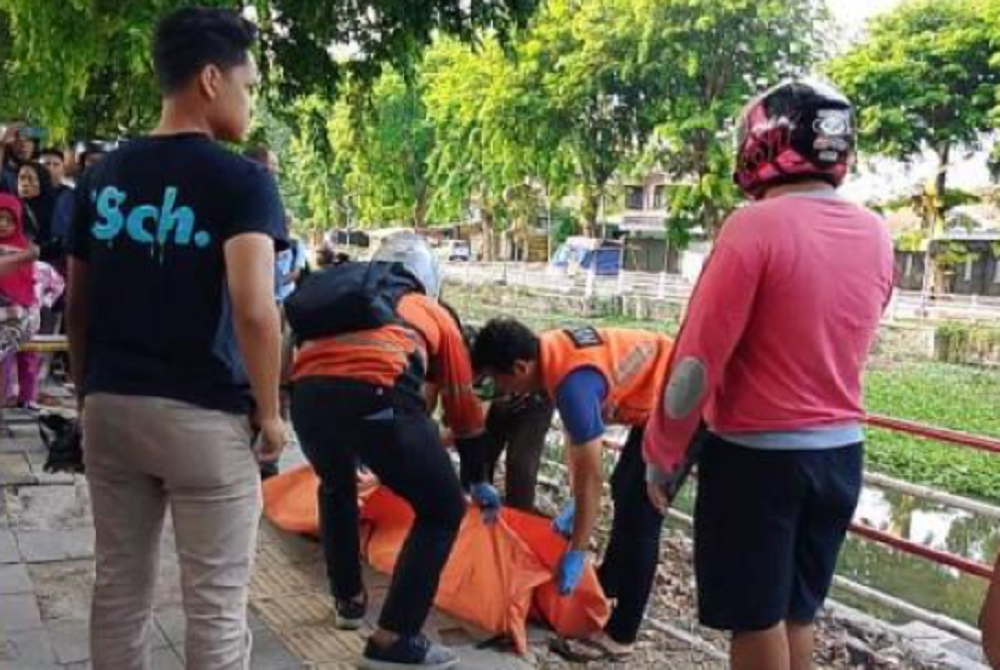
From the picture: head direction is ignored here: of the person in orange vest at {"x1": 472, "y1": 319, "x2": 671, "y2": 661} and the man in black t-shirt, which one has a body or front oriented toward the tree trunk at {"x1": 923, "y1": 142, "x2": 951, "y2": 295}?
the man in black t-shirt

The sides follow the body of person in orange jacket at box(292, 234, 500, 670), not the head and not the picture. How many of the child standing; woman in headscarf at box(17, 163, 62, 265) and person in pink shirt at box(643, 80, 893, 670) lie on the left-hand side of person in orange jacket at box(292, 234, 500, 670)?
2

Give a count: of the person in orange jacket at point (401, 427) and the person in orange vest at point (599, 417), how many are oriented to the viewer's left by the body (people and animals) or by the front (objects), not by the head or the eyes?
1

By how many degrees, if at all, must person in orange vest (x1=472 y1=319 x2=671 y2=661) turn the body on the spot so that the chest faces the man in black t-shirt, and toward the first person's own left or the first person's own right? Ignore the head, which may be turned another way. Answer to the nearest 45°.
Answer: approximately 45° to the first person's own left

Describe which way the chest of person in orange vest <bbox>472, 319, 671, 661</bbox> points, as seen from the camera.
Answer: to the viewer's left

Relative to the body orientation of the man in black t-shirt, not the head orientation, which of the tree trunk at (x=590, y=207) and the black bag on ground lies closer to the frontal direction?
the tree trunk

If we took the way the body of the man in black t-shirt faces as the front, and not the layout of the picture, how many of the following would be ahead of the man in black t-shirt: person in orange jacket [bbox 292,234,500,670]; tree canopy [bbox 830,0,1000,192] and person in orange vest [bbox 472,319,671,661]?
3

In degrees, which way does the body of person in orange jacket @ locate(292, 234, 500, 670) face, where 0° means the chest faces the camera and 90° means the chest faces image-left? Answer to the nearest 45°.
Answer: approximately 225°

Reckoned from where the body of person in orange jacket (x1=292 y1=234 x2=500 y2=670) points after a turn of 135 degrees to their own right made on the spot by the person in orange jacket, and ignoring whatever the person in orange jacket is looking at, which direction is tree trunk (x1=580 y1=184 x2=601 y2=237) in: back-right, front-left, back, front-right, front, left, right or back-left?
back

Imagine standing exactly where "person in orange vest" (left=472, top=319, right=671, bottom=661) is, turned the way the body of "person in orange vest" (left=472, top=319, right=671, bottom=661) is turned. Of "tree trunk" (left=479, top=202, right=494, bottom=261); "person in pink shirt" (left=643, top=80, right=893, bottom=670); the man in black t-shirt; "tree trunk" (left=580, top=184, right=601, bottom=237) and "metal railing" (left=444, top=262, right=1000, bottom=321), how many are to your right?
3

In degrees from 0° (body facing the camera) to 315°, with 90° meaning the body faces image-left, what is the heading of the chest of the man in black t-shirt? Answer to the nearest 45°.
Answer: approximately 225°

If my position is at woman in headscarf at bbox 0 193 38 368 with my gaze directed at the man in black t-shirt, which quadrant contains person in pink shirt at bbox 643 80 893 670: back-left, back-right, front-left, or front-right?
front-left

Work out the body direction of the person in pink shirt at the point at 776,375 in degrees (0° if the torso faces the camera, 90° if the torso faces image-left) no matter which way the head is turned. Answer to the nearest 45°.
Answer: approximately 135°

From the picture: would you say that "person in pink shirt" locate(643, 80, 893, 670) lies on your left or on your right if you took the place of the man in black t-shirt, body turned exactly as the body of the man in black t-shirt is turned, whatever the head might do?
on your right

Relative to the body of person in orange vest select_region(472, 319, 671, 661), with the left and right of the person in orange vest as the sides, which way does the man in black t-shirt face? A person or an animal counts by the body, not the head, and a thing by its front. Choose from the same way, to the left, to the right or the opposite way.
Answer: to the right

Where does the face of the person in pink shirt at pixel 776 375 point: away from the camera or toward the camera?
away from the camera

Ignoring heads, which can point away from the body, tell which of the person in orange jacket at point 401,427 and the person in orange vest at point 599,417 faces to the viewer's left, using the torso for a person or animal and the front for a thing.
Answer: the person in orange vest at point 599,417

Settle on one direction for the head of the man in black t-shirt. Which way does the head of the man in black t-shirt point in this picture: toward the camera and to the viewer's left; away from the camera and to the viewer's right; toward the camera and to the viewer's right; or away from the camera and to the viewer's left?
away from the camera and to the viewer's right

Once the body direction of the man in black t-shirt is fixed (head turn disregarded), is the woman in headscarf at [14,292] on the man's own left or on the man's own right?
on the man's own left
